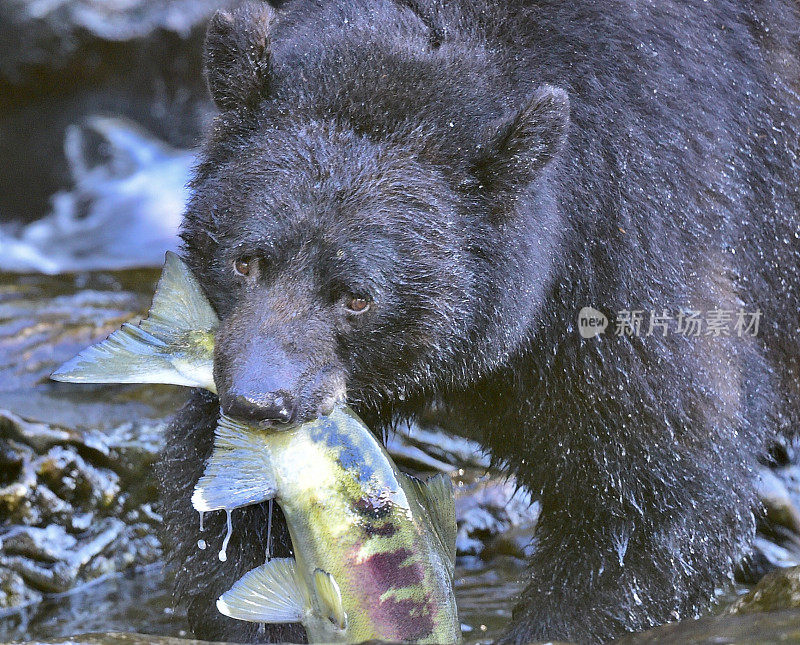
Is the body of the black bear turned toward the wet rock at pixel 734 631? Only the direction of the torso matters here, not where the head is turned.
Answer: no

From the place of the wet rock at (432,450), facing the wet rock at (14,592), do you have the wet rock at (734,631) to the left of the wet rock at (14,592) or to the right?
left

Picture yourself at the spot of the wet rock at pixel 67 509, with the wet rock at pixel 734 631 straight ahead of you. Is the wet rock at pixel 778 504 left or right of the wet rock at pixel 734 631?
left

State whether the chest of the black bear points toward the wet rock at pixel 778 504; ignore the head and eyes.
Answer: no

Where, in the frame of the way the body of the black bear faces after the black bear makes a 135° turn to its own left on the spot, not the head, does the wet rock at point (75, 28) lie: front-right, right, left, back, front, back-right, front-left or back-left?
back-left

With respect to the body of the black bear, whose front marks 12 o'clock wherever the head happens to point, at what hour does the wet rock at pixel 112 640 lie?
The wet rock is roughly at 11 o'clock from the black bear.

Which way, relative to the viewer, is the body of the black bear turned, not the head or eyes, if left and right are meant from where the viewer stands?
facing the viewer and to the left of the viewer
